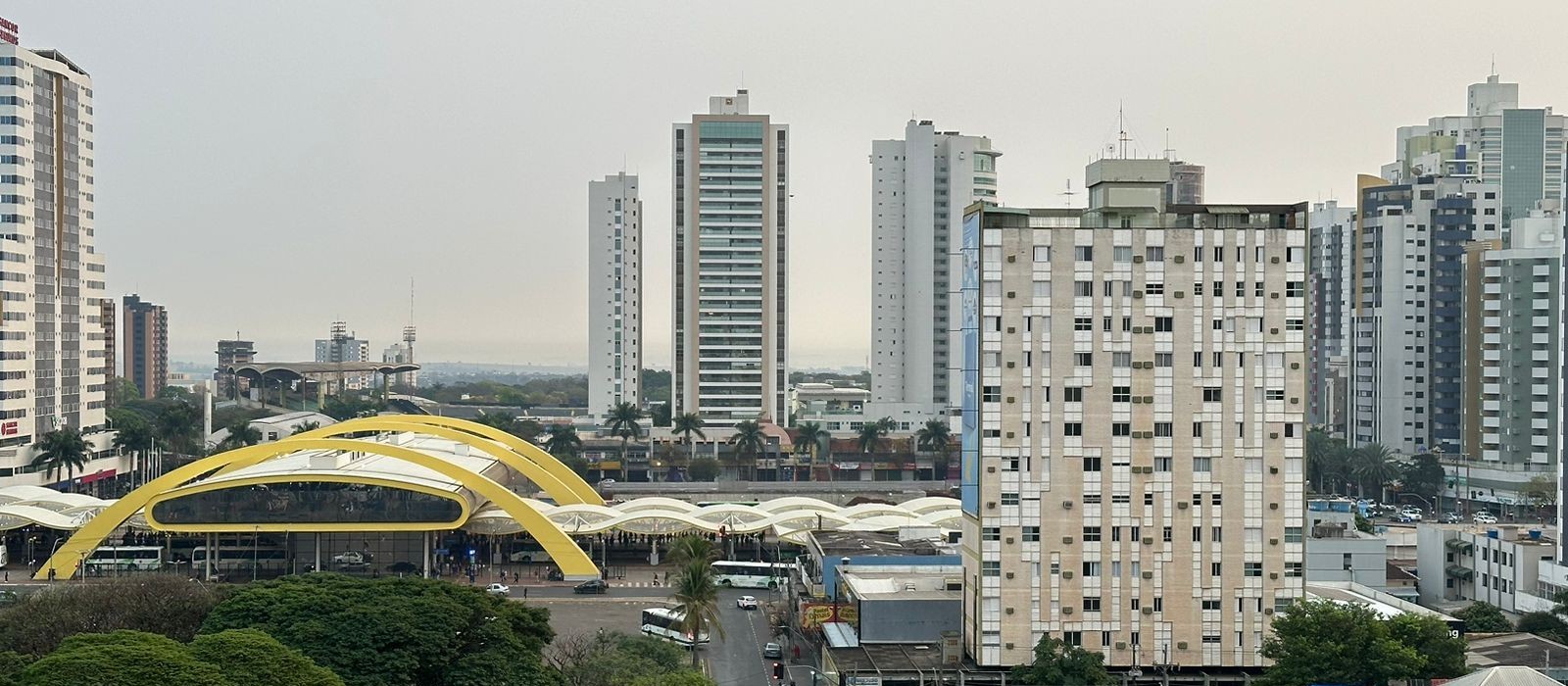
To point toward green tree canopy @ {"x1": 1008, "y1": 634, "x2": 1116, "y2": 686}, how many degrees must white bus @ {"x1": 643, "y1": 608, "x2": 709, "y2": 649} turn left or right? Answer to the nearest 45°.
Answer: approximately 180°
